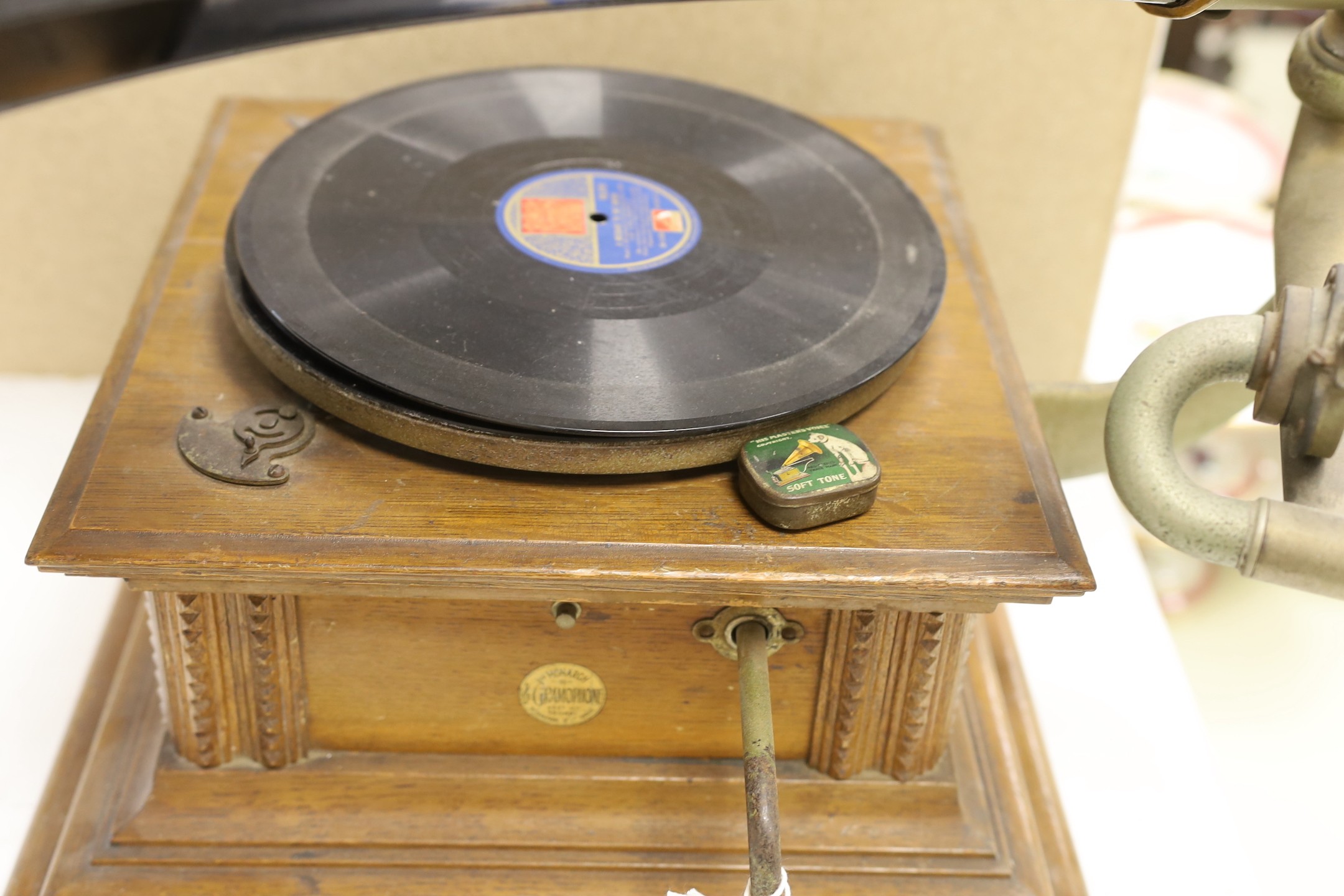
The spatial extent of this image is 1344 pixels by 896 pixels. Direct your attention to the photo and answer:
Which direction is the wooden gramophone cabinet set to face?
toward the camera
